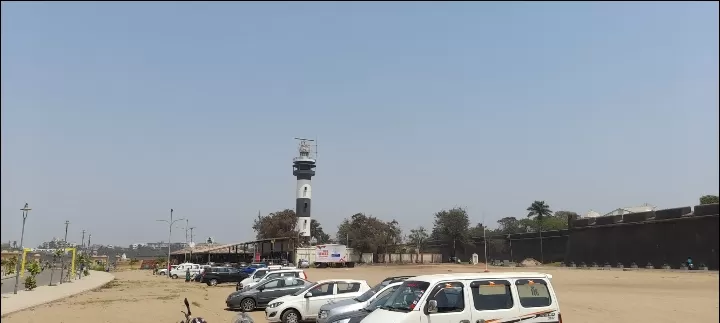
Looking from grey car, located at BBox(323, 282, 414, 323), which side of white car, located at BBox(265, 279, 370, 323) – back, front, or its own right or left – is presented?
left

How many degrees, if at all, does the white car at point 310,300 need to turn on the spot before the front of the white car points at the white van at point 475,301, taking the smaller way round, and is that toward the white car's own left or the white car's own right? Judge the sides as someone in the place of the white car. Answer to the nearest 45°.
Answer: approximately 90° to the white car's own left

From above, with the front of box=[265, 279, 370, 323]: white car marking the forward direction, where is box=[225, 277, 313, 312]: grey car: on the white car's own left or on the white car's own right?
on the white car's own right

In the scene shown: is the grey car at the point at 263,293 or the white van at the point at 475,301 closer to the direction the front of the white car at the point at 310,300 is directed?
the grey car

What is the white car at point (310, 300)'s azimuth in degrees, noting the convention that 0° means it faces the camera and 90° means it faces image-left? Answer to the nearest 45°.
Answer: approximately 90°

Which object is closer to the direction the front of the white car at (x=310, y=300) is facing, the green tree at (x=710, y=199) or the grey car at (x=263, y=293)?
the grey car
